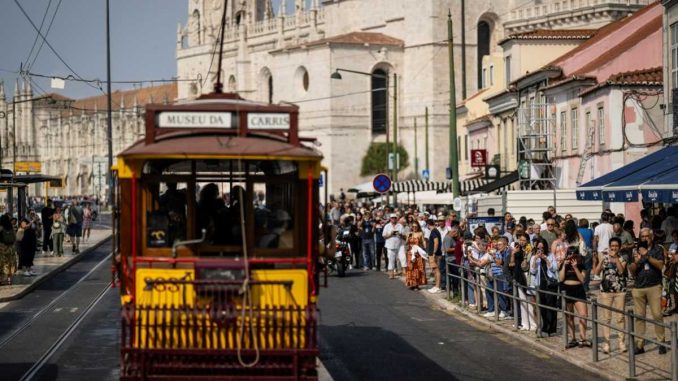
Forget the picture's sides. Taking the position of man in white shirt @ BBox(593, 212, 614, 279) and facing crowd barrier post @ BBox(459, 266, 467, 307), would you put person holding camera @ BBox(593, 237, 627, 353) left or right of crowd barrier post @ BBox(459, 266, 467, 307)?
left

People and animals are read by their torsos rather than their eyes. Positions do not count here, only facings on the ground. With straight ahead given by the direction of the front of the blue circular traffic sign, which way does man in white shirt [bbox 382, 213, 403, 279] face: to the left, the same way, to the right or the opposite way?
the same way

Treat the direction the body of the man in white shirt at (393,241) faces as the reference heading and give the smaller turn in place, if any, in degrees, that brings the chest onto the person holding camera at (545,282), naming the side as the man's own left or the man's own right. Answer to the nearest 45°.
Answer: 0° — they already face them

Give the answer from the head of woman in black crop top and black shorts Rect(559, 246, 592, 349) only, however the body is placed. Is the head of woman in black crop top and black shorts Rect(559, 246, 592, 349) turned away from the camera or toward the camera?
toward the camera

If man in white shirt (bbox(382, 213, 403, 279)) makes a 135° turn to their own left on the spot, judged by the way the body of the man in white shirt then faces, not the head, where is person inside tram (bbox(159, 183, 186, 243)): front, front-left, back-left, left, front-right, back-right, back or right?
back-right

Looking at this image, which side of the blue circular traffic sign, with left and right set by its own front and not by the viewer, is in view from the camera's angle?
front

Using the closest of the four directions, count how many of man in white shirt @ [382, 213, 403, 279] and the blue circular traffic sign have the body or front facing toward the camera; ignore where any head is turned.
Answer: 2

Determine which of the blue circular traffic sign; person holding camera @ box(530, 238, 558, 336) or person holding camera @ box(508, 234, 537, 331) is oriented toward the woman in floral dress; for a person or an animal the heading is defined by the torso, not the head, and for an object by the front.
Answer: the blue circular traffic sign

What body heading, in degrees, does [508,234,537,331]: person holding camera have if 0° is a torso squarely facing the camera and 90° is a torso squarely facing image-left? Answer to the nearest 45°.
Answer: approximately 45°

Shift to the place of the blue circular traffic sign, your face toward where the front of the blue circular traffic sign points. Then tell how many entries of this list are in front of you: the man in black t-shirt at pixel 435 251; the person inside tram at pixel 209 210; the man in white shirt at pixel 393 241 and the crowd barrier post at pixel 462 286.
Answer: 4

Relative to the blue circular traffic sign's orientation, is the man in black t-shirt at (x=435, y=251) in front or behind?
in front

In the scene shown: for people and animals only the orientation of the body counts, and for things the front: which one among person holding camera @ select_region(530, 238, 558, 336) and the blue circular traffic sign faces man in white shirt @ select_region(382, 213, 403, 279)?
the blue circular traffic sign

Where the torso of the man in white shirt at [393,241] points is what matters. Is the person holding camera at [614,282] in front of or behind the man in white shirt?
in front

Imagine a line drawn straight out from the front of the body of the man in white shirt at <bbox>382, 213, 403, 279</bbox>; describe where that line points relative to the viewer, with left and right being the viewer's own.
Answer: facing the viewer
